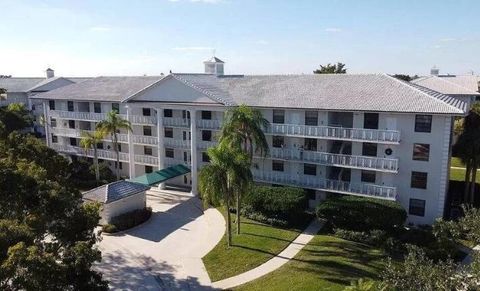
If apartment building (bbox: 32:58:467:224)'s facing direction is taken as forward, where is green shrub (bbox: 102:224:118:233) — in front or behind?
in front

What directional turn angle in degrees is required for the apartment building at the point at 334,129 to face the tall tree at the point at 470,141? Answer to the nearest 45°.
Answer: approximately 135° to its left

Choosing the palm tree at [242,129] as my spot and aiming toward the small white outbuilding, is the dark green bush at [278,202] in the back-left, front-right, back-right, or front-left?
back-right

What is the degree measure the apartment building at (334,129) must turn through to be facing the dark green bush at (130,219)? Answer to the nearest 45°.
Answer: approximately 45° to its right

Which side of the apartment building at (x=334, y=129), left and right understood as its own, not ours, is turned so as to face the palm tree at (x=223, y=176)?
front

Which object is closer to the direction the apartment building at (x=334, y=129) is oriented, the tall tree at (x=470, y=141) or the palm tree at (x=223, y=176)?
the palm tree

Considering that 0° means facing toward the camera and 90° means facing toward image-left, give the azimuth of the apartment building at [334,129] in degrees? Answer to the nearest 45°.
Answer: approximately 45°

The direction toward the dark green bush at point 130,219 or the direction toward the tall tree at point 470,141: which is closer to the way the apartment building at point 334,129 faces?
the dark green bush
